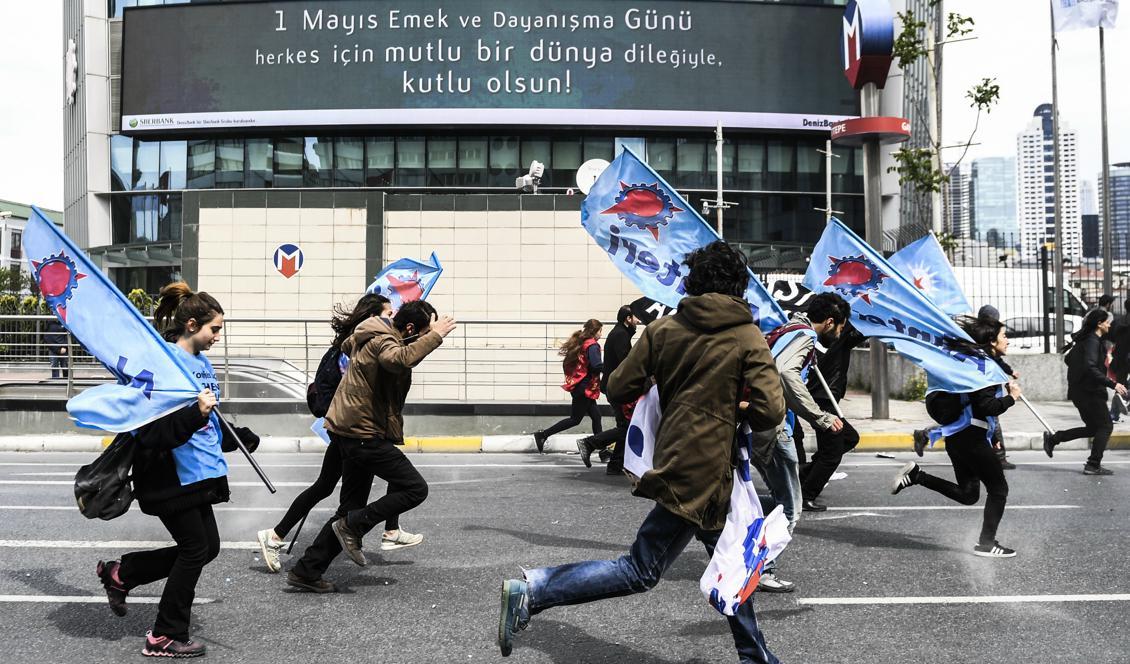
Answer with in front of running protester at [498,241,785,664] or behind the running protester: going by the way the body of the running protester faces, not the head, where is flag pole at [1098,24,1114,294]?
in front

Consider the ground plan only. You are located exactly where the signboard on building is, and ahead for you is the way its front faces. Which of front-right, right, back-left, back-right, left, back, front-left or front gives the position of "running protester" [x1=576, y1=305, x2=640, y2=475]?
front

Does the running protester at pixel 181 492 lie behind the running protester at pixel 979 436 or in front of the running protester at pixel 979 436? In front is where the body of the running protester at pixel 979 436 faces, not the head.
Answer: behind

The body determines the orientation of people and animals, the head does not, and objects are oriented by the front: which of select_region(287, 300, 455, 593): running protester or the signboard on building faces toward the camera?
the signboard on building

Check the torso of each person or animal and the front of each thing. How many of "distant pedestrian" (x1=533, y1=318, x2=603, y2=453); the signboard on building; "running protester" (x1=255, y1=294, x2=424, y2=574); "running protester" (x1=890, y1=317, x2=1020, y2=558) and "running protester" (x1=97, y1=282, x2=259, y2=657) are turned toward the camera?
1

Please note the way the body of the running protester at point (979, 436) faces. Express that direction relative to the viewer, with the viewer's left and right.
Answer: facing to the right of the viewer

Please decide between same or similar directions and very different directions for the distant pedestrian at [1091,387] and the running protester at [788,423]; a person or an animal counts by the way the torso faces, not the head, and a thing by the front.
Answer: same or similar directions

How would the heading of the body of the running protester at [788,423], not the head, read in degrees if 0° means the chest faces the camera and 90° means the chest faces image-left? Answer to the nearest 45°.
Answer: approximately 270°

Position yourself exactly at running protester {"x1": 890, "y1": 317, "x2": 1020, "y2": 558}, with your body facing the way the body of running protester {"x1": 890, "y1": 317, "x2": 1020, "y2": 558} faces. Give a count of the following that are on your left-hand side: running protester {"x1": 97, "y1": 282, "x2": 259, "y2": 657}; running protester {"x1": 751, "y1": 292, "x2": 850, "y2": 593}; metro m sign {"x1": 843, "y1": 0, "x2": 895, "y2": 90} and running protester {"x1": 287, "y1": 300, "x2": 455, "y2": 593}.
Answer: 1
